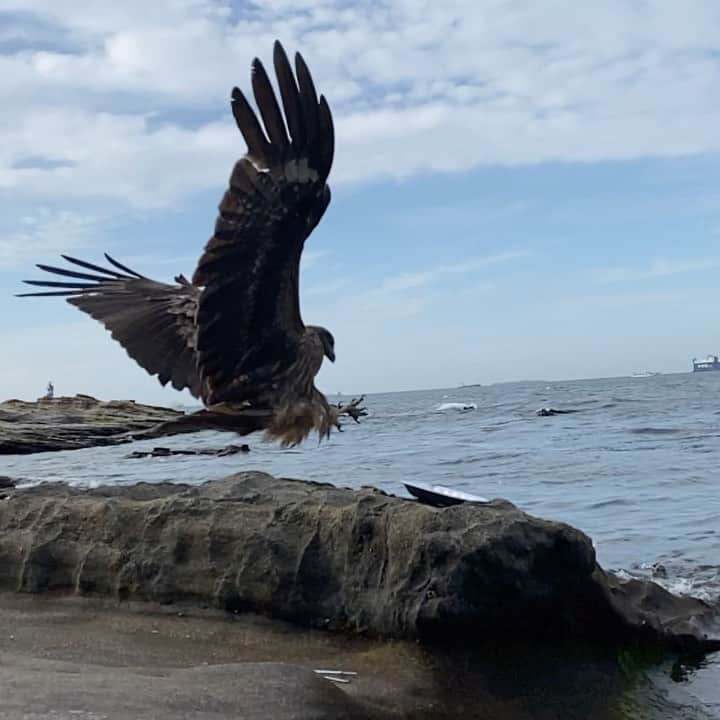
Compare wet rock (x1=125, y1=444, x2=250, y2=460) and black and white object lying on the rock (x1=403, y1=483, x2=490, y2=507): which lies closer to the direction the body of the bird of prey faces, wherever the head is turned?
the black and white object lying on the rock

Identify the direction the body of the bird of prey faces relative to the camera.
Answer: to the viewer's right

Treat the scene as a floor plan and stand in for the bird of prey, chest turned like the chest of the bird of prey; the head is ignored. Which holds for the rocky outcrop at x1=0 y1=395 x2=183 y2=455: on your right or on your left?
on your left

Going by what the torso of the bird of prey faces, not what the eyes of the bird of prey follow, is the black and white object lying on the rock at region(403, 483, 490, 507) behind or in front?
in front

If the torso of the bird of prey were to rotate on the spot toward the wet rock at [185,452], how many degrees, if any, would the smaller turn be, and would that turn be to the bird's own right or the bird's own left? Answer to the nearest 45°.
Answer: approximately 90° to the bird's own left

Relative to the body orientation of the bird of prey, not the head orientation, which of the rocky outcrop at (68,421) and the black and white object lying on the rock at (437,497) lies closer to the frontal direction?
the black and white object lying on the rock
